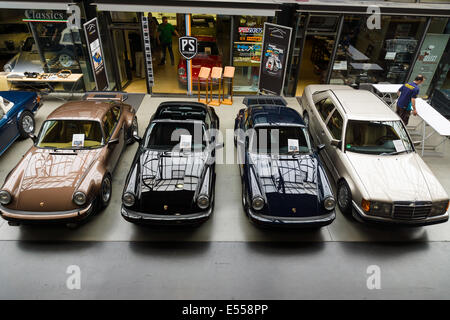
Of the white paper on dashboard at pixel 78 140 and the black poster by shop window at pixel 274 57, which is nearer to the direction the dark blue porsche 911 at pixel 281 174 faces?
the white paper on dashboard

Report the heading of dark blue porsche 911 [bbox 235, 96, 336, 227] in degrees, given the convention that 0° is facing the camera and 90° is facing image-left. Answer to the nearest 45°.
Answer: approximately 0°

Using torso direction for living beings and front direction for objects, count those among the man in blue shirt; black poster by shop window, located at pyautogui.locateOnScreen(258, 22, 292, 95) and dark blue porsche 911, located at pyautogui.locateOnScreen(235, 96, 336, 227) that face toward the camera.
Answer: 2

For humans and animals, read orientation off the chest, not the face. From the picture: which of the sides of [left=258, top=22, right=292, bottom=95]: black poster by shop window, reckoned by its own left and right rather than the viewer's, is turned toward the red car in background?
right

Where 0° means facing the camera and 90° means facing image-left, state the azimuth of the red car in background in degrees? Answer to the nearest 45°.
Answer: approximately 45°

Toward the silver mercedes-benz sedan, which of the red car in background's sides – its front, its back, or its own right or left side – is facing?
left

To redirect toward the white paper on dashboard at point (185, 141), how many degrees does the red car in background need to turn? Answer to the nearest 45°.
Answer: approximately 45° to its left

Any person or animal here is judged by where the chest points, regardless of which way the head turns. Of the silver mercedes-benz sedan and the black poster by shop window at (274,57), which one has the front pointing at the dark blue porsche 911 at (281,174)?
the black poster by shop window

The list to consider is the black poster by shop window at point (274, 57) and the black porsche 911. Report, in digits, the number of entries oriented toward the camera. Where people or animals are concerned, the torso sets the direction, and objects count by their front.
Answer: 2

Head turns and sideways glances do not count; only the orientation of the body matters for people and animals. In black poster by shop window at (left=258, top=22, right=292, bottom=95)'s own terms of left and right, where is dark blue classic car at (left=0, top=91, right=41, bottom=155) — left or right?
on its right

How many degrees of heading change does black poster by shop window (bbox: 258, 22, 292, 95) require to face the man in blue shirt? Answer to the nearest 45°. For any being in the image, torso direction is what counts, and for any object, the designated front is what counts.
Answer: approximately 45° to its left

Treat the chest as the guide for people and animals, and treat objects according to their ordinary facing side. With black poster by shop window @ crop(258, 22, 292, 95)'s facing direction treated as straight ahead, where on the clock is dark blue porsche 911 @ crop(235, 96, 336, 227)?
The dark blue porsche 911 is roughly at 12 o'clock from the black poster by shop window.

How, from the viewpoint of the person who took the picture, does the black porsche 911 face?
facing the viewer

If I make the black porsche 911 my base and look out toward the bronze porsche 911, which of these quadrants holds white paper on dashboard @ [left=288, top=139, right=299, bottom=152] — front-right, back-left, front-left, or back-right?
back-right

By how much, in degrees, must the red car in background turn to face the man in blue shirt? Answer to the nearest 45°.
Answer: approximately 90° to its left

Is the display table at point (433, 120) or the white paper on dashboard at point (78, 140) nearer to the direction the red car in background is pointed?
the white paper on dashboard
